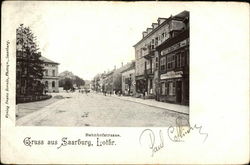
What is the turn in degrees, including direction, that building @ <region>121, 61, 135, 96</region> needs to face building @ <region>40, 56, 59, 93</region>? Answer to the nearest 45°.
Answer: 0° — it already faces it

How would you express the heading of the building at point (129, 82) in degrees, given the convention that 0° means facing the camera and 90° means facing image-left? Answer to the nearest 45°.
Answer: approximately 45°
